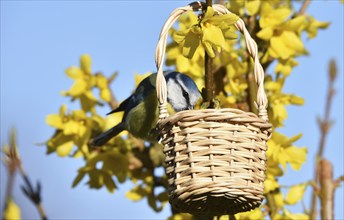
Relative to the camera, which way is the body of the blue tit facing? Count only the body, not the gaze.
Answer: to the viewer's right

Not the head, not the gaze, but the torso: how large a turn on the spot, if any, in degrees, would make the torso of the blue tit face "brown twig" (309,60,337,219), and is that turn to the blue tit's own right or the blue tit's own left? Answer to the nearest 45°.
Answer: approximately 45° to the blue tit's own right

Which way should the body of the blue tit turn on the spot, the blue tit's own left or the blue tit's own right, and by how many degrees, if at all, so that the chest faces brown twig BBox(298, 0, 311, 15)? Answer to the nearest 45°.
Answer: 0° — it already faces it

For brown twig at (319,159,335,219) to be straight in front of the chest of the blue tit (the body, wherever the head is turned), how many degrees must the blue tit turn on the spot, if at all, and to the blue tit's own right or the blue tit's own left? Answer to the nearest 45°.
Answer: approximately 45° to the blue tit's own right
